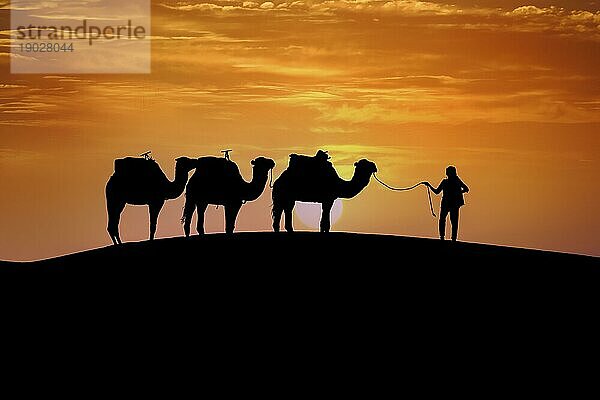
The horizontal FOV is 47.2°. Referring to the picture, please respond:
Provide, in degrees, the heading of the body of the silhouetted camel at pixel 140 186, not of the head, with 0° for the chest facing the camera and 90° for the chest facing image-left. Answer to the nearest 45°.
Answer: approximately 270°

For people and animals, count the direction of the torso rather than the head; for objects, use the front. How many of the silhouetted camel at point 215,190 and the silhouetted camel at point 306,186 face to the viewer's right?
2

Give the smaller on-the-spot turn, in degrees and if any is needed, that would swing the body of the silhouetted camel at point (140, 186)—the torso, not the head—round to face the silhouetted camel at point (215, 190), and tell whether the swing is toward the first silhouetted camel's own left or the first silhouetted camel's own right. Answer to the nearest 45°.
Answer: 0° — it already faces it

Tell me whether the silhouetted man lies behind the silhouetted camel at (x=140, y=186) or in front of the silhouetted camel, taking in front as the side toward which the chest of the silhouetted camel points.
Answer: in front

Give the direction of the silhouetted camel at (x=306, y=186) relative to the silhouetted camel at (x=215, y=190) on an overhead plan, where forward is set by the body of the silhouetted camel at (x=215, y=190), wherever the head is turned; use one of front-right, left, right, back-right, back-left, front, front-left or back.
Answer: front

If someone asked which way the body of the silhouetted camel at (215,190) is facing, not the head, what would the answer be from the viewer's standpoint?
to the viewer's right

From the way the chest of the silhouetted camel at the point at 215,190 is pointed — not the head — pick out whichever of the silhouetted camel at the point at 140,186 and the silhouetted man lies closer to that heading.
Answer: the silhouetted man

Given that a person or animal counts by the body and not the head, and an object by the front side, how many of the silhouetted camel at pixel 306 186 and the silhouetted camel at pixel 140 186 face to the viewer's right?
2

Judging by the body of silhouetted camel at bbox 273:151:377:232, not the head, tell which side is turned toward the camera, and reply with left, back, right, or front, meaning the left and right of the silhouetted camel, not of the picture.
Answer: right

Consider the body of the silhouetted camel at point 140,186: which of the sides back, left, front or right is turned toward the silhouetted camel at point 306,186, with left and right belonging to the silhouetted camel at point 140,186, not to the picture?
front

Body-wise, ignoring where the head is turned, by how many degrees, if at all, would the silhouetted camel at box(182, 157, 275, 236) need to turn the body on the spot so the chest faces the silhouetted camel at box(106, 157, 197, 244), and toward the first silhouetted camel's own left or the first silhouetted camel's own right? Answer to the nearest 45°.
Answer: approximately 180°

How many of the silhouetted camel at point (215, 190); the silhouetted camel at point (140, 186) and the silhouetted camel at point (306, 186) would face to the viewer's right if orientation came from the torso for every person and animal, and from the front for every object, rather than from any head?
3

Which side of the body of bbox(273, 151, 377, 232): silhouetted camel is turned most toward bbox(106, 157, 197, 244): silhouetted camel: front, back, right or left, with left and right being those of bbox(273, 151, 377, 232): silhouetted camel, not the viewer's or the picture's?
back
